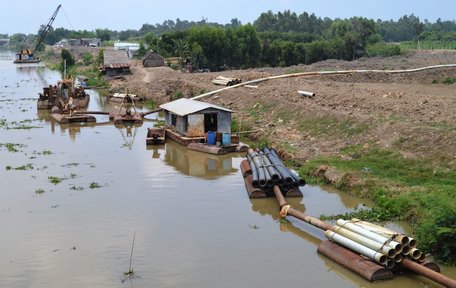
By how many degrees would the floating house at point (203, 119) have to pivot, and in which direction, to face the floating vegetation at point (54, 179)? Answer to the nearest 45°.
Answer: approximately 90° to its right

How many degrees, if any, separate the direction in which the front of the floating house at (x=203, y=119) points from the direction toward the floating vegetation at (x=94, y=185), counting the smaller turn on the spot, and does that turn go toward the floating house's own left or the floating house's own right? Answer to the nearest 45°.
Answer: approximately 90° to the floating house's own right

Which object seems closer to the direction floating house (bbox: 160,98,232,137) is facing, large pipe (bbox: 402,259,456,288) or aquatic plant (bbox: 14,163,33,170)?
the large pipe

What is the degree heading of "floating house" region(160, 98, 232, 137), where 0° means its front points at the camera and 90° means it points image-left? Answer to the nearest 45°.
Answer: approximately 315°

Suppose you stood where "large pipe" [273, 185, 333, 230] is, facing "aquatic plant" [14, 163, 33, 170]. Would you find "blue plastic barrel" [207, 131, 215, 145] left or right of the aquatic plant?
right

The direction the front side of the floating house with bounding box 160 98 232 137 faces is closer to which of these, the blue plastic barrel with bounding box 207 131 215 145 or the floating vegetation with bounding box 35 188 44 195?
the blue plastic barrel

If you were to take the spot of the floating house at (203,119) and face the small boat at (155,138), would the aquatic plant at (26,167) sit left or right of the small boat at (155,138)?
left
